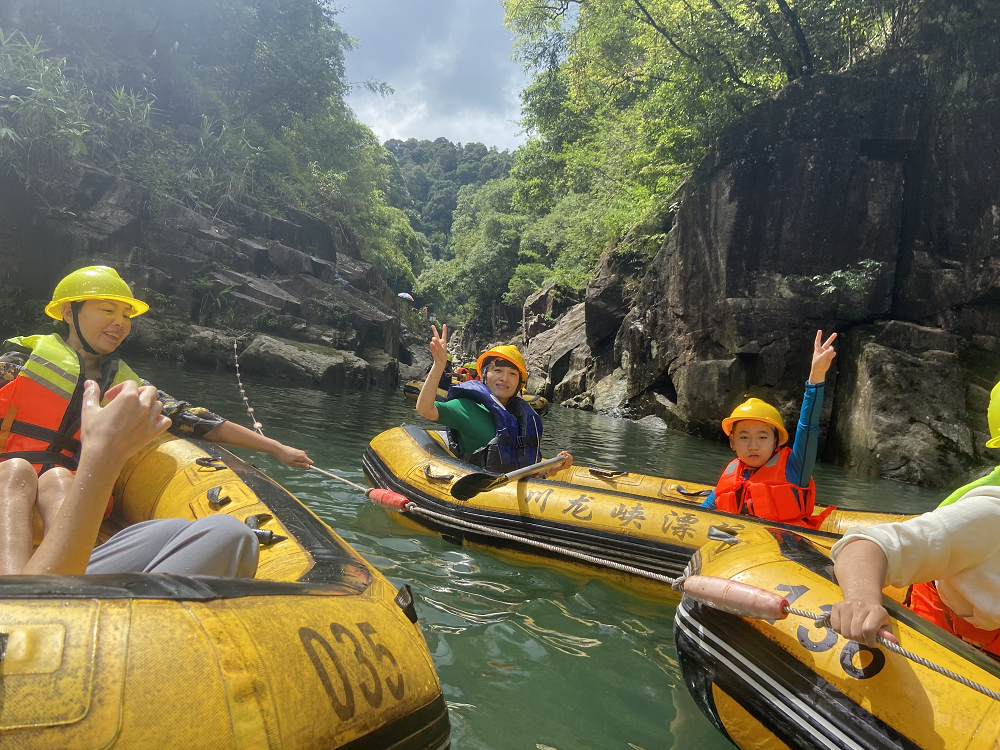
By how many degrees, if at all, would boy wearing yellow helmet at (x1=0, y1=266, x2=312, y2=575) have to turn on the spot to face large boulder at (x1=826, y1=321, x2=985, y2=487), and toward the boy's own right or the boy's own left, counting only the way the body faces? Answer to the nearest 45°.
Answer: approximately 45° to the boy's own left

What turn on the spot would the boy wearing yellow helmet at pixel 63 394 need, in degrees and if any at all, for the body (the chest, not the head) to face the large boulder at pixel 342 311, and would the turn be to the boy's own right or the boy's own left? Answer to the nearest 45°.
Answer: approximately 135° to the boy's own left

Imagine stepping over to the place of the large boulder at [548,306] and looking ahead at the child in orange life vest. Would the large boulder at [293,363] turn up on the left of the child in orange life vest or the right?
right

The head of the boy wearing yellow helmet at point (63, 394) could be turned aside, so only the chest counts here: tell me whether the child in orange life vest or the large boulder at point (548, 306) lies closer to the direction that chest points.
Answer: the child in orange life vest

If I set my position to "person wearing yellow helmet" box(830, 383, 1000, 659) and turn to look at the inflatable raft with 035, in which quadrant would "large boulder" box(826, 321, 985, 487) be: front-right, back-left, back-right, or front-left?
back-right

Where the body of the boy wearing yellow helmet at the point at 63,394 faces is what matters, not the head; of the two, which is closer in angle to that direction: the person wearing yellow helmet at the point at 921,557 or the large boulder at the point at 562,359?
the person wearing yellow helmet

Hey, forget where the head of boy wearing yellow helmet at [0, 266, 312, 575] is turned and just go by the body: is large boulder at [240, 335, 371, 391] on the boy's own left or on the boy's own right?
on the boy's own left

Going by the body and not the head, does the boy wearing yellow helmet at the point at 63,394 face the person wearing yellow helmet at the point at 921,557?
yes

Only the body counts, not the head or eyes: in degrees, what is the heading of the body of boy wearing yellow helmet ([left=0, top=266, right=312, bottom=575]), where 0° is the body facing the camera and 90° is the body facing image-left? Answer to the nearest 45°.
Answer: approximately 315°
